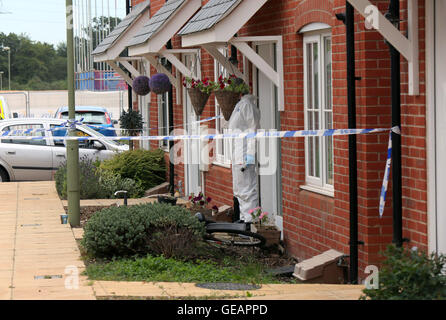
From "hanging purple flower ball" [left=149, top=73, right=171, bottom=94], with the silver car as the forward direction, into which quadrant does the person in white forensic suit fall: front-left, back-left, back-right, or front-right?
back-left

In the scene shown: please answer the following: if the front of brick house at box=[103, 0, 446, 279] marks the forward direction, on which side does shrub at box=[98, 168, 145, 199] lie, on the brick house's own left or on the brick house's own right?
on the brick house's own right

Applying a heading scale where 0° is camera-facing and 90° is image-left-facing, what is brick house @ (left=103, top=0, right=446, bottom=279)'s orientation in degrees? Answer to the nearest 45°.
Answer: approximately 45°

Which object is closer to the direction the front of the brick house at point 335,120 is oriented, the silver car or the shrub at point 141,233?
the shrub

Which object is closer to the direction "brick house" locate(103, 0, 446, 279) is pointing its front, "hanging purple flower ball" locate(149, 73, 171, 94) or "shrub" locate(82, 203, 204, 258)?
the shrub
